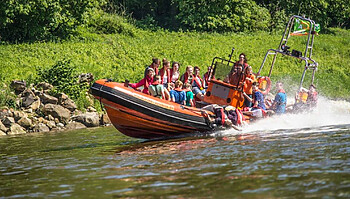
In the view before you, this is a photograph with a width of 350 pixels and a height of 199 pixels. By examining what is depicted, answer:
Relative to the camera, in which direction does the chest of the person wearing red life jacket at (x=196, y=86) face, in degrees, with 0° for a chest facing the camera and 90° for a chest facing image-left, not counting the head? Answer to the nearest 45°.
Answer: approximately 45°

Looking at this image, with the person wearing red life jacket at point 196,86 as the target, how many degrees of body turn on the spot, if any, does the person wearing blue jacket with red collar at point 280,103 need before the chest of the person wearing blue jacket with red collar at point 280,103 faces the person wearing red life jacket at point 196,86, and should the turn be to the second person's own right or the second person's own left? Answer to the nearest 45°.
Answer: approximately 45° to the second person's own right

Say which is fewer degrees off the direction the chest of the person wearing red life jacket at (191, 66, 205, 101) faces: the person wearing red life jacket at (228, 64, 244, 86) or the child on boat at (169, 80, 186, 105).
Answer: the child on boat

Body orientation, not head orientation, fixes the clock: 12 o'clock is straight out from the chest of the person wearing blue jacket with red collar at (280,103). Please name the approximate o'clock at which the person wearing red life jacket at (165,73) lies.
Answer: the person wearing red life jacket at (165,73) is roughly at 1 o'clock from the person wearing blue jacket with red collar at (280,103).

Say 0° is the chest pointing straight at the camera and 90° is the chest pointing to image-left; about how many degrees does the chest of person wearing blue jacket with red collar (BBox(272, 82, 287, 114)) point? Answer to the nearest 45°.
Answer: approximately 45°
